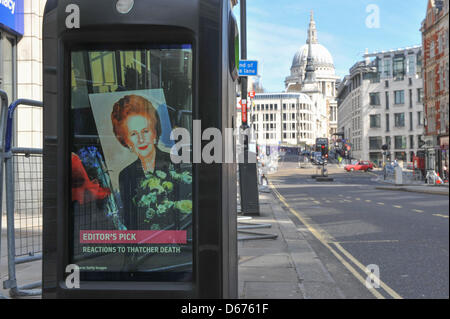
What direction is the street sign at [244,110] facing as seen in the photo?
toward the camera

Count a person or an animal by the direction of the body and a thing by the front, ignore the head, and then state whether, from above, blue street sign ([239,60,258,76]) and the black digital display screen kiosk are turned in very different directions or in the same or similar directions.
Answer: same or similar directions

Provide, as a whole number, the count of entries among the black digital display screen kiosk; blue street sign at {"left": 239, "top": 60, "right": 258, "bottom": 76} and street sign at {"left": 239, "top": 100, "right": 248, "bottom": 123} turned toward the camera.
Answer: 3

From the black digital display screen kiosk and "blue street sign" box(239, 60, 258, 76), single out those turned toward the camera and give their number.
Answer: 2

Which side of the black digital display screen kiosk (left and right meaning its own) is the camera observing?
front

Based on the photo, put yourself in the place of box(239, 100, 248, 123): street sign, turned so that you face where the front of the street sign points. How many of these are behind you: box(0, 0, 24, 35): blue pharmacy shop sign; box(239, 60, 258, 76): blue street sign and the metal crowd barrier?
0

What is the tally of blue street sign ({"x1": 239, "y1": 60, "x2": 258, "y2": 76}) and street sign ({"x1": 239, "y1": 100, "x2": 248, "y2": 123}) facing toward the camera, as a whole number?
2

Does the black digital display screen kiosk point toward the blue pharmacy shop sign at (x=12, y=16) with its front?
no

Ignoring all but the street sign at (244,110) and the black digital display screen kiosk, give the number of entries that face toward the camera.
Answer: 2

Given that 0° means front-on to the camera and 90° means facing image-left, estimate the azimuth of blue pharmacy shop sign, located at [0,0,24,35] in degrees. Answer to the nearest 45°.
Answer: approximately 315°

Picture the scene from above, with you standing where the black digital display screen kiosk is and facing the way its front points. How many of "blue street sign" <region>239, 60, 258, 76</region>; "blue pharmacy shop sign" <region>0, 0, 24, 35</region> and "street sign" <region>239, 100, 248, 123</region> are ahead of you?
0

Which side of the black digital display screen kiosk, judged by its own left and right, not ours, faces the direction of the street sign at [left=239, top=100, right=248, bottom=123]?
back

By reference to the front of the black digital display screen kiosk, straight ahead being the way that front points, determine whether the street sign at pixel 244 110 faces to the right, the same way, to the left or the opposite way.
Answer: the same way

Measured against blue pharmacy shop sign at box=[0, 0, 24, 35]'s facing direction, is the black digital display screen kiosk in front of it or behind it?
in front

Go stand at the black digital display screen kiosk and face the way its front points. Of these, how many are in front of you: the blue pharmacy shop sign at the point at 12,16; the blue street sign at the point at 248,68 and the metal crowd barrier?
0
